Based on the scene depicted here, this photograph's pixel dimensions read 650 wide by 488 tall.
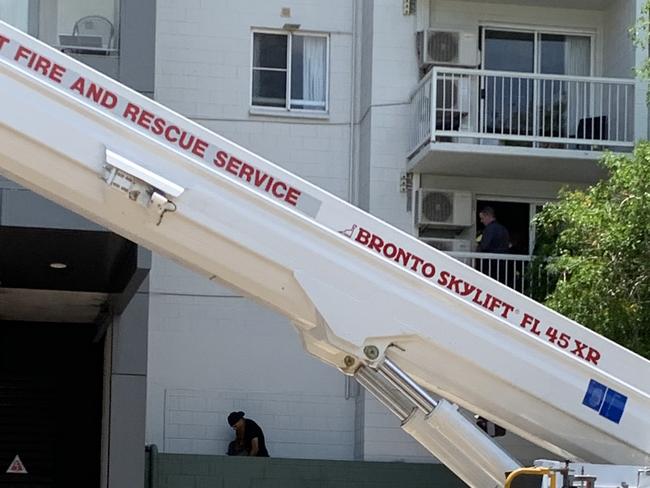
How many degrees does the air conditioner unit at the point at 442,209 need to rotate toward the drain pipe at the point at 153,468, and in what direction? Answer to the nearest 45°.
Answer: approximately 45° to its right

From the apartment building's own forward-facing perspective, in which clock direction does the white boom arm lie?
The white boom arm is roughly at 12 o'clock from the apartment building.

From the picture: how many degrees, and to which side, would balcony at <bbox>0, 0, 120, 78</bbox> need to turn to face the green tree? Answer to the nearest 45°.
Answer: approximately 90° to its left

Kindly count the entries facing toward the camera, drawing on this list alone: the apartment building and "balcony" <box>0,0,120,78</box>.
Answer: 2
